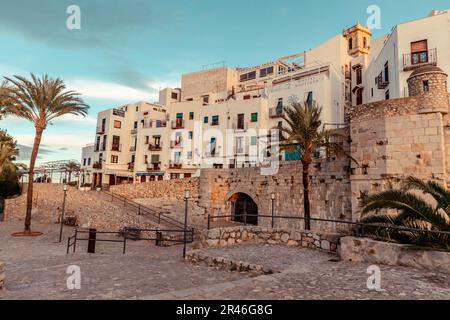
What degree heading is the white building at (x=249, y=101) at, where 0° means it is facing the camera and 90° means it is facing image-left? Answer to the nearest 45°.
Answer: approximately 0°

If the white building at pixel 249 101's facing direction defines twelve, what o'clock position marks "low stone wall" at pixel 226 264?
The low stone wall is roughly at 12 o'clock from the white building.

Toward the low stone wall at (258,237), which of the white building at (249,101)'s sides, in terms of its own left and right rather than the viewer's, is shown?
front

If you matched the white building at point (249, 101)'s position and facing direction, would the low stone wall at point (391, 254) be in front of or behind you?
in front

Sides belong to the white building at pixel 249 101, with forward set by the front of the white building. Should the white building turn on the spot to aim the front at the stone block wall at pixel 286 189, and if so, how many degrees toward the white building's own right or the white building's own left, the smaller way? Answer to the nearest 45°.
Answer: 0° — it already faces it

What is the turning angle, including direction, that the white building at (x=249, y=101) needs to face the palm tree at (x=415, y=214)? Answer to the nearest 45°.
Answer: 0° — it already faces it
